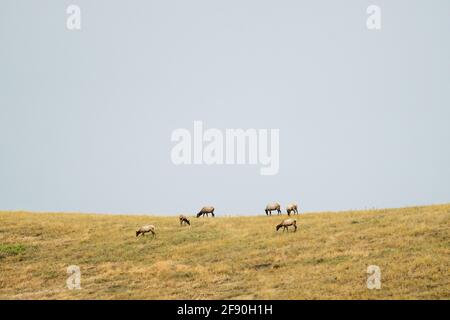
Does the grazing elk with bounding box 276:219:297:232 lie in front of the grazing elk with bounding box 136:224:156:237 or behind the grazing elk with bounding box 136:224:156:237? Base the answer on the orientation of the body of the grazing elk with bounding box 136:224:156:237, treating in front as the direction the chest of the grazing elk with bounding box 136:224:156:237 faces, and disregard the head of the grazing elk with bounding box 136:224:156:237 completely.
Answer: behind

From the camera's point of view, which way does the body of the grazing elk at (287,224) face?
to the viewer's left

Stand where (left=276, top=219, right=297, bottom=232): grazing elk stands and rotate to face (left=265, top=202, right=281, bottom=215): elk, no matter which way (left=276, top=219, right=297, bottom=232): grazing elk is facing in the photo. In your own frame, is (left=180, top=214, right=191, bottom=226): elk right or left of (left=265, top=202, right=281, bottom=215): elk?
left

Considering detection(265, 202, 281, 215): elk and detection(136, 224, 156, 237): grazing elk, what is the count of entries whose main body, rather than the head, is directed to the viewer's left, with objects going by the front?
2

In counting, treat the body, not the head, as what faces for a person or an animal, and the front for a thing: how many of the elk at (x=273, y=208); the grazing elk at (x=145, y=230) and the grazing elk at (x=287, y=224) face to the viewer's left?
3

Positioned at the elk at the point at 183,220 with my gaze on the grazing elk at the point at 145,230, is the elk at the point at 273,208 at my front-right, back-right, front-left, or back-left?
back-left

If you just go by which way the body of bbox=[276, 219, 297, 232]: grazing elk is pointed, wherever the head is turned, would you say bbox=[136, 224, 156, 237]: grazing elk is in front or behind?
in front

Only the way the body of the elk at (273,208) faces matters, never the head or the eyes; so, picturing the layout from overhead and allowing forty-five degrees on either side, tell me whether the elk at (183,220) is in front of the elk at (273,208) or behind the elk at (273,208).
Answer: in front

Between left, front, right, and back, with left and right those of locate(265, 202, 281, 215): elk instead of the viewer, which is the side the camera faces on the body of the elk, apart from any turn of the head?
left

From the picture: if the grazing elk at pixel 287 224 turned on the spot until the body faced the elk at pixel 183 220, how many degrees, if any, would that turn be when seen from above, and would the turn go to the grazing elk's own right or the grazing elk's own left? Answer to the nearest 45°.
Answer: approximately 45° to the grazing elk's own right

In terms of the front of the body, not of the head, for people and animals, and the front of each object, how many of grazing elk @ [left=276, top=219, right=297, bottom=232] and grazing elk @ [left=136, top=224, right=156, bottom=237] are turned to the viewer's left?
2

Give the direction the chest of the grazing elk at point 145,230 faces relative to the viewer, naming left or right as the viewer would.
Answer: facing to the left of the viewer

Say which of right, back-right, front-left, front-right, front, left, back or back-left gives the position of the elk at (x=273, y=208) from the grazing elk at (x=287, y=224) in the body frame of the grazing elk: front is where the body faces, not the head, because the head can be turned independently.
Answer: right
